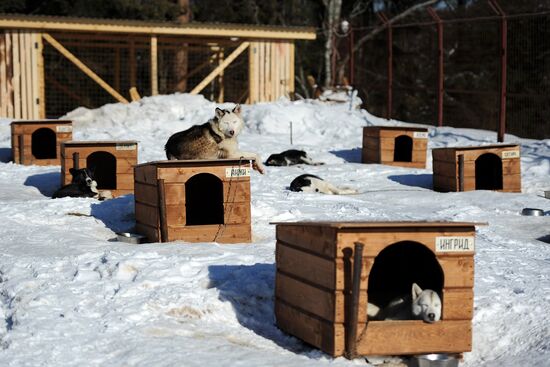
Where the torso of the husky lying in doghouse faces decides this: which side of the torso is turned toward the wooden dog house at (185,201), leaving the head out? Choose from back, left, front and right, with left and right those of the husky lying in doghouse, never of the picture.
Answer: back

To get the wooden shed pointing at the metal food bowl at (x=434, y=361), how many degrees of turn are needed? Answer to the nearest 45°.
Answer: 0° — it already faces it

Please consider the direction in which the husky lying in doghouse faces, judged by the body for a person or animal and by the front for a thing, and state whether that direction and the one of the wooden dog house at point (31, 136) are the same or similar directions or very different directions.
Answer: same or similar directions

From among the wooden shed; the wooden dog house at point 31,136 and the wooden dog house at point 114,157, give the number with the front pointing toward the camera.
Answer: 3

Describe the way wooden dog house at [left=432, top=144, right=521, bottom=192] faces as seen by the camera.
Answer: facing the viewer and to the right of the viewer

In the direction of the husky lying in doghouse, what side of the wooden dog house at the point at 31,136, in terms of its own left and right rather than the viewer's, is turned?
front

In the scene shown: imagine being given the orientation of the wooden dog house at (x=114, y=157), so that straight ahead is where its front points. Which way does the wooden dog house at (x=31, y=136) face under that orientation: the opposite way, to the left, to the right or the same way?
the same way

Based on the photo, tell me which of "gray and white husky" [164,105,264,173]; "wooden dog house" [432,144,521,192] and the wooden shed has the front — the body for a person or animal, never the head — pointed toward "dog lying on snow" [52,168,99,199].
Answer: the wooden shed

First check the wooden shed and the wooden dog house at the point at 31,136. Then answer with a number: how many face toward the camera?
2

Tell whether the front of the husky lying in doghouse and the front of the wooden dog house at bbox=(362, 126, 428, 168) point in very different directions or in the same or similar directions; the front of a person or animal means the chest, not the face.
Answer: same or similar directions

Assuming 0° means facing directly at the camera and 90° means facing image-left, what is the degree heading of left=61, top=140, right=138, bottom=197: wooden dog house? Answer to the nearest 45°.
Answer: approximately 0°

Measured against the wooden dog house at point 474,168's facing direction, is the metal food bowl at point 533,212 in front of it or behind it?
in front

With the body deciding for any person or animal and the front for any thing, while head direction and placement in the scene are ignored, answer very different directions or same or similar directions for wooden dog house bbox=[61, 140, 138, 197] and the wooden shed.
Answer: same or similar directions

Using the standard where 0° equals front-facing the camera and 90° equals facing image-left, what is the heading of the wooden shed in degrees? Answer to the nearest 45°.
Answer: approximately 0°

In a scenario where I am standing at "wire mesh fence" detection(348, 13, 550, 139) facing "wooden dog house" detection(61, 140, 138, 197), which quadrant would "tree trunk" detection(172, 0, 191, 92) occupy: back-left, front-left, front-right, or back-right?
front-right

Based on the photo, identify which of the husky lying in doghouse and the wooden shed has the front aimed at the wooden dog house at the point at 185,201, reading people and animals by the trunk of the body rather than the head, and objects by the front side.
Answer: the wooden shed

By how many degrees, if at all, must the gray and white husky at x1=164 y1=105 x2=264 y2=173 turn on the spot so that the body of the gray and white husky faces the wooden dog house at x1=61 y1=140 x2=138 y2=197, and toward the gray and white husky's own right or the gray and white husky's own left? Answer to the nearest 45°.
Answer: approximately 180°
